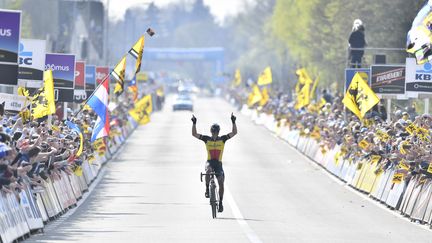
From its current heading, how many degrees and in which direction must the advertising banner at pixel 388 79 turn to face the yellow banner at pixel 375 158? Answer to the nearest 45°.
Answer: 0° — it already faces it

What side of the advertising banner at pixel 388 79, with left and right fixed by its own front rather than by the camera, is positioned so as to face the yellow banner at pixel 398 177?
front

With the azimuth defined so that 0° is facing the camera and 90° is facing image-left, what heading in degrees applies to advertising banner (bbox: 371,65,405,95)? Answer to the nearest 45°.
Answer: approximately 0°

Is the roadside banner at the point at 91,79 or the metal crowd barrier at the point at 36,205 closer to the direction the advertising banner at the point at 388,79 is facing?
the metal crowd barrier

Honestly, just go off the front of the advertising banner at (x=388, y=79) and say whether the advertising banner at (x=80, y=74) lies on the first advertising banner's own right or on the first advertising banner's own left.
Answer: on the first advertising banner's own right

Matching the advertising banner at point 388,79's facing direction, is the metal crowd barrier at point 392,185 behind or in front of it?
in front
